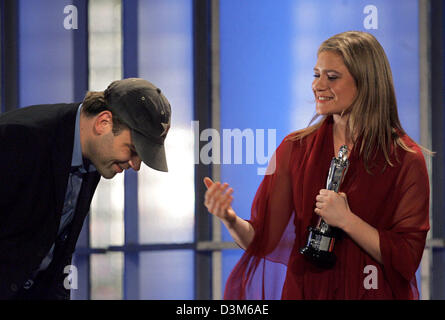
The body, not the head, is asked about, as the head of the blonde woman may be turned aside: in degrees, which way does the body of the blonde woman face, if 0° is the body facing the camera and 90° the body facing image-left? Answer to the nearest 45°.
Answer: approximately 45°
